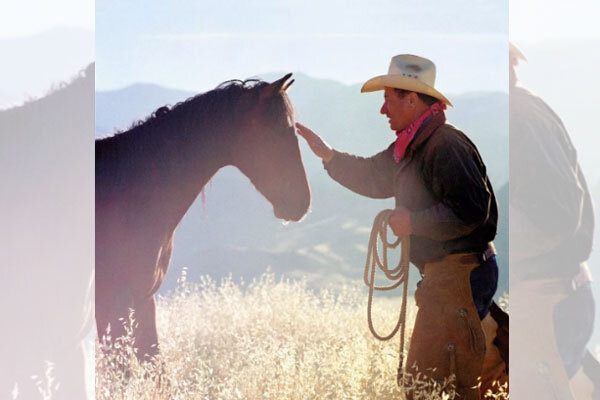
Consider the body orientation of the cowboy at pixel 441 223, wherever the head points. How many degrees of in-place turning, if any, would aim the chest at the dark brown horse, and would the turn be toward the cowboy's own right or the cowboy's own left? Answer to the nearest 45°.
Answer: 0° — they already face it

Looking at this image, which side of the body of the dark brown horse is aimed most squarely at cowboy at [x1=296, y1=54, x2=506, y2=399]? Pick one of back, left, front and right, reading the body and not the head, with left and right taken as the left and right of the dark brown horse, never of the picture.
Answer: front

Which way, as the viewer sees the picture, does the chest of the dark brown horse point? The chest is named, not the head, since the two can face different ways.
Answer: to the viewer's right

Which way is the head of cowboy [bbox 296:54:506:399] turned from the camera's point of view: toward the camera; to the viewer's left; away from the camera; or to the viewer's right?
to the viewer's left

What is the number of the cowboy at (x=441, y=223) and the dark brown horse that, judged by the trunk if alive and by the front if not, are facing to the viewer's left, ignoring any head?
1

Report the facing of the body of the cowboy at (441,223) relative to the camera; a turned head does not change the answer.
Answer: to the viewer's left

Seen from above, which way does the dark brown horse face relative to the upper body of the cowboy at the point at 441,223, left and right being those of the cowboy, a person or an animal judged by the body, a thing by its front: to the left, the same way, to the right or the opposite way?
the opposite way
